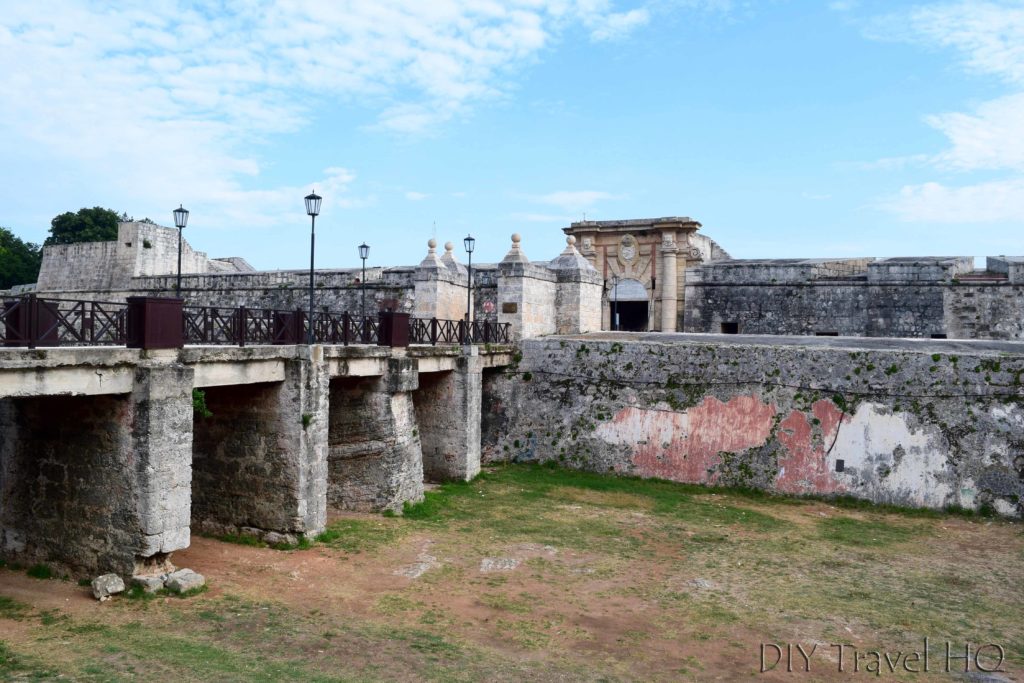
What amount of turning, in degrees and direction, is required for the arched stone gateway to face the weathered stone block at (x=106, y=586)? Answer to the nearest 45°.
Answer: approximately 45° to its left

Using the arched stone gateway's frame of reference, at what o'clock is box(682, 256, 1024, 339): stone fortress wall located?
The stone fortress wall is roughly at 8 o'clock from the arched stone gateway.

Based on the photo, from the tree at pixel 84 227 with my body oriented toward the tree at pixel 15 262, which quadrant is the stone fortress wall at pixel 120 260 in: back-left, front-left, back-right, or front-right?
back-left

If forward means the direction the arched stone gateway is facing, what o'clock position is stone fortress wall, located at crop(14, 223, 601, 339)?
The stone fortress wall is roughly at 1 o'clock from the arched stone gateway.

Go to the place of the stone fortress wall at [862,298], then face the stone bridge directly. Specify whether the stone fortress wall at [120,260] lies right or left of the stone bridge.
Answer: right

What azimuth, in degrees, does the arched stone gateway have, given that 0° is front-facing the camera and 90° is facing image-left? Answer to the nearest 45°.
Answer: approximately 45°

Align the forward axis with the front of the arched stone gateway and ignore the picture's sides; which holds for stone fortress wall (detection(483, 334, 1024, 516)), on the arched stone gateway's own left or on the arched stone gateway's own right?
on the arched stone gateway's own left

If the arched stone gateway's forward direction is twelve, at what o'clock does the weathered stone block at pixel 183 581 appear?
The weathered stone block is roughly at 11 o'clock from the arched stone gateway.
